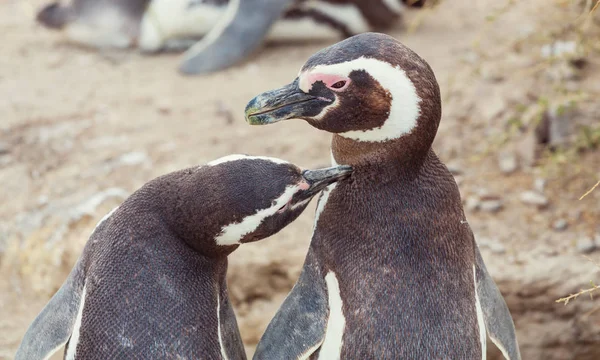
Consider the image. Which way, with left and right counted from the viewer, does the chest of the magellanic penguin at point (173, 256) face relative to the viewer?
facing away from the viewer

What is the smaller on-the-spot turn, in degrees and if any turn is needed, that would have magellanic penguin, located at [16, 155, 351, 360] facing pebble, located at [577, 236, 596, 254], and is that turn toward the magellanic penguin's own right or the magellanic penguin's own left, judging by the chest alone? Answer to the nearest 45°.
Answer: approximately 45° to the magellanic penguin's own right

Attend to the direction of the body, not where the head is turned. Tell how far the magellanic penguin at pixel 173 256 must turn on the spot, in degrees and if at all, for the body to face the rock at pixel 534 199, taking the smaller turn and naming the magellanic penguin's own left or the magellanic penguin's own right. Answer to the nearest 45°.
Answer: approximately 45° to the magellanic penguin's own right

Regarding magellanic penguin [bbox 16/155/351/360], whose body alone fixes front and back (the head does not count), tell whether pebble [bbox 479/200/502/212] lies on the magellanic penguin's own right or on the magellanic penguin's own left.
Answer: on the magellanic penguin's own right
